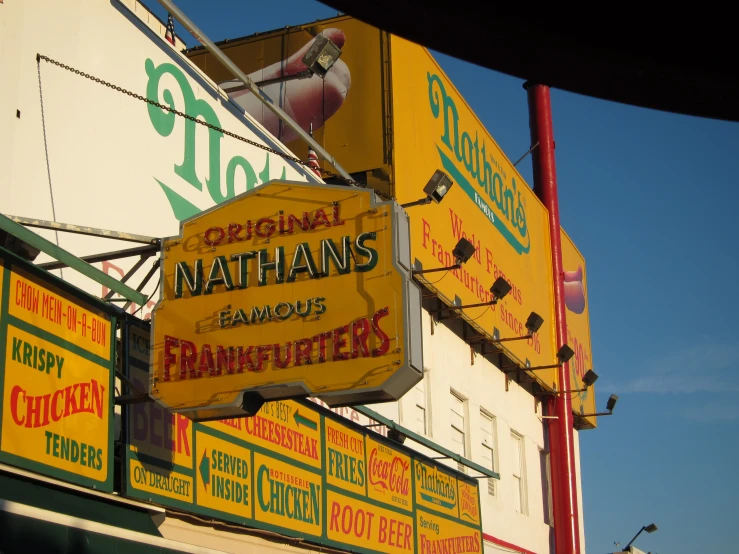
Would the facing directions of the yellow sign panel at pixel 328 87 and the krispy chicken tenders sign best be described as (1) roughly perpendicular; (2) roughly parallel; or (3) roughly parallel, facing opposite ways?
roughly perpendicular

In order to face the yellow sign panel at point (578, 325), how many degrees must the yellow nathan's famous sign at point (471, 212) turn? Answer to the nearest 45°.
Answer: approximately 135° to its left

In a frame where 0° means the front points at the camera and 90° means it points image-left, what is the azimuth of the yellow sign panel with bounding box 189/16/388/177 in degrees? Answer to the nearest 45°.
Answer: approximately 45°

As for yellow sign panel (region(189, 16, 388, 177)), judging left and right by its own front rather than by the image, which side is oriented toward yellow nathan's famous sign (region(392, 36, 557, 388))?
back

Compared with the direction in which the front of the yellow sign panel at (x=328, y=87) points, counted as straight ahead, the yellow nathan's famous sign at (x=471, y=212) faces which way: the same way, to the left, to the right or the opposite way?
to the left

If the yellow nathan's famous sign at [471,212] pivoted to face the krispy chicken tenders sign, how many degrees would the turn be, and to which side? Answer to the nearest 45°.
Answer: approximately 45° to its right

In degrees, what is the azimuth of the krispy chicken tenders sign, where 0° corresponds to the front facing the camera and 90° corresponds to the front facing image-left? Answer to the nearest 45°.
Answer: approximately 315°

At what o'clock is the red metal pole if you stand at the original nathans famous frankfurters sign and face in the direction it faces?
The red metal pole is roughly at 5 o'clock from the original nathans famous frankfurters sign.

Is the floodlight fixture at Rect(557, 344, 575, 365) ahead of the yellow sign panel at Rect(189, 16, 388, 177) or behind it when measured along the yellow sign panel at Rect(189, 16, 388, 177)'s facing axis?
behind

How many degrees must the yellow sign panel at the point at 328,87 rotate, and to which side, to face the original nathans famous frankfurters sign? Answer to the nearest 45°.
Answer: approximately 45° to its left

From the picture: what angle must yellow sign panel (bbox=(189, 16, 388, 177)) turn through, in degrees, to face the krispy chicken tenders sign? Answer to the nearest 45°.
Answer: approximately 45° to its left
